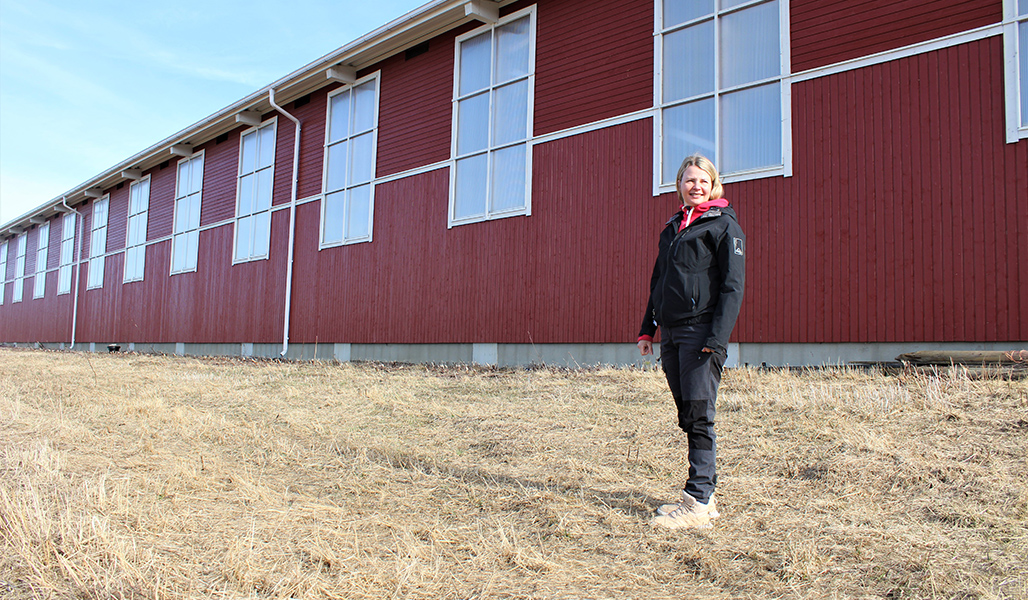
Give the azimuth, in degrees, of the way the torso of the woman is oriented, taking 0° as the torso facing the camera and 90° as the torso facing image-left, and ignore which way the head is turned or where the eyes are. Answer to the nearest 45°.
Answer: approximately 45°

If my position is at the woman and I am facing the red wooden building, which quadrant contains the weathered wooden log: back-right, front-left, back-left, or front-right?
front-right

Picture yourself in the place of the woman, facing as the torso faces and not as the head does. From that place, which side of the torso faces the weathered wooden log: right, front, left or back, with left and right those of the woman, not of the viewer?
back

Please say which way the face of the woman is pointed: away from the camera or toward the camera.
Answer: toward the camera

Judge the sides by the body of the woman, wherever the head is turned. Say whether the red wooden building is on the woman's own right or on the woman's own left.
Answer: on the woman's own right
